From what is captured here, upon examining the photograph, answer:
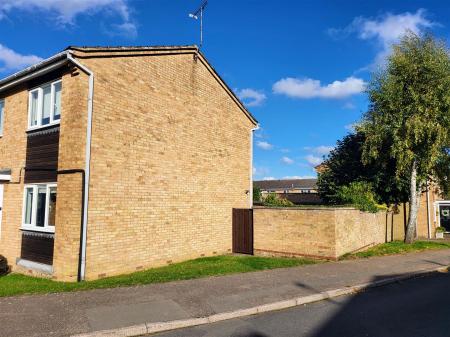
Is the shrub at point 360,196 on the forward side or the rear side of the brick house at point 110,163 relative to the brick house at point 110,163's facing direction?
on the rear side

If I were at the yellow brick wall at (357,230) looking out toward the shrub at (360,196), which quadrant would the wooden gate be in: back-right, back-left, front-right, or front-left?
back-left

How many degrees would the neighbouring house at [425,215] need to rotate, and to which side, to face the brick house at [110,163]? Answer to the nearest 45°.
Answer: approximately 45° to its right

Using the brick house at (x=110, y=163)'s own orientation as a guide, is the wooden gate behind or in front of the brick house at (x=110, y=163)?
behind

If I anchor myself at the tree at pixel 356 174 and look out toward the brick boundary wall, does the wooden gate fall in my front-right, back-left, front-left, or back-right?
front-right

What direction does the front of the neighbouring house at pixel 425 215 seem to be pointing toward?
toward the camera

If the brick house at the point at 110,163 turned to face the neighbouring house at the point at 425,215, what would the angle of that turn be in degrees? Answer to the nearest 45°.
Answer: approximately 180°

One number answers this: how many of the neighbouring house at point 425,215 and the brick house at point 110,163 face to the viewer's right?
0

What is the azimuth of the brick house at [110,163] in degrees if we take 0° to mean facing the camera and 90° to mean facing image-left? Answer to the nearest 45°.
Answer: approximately 45°

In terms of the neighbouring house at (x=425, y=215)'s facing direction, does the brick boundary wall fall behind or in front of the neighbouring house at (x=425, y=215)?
in front

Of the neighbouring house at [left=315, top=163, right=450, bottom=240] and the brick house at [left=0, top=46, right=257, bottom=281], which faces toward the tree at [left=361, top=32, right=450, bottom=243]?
the neighbouring house

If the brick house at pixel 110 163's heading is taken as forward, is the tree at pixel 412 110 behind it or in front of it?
behind

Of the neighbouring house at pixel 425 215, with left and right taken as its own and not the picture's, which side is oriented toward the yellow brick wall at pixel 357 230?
front
